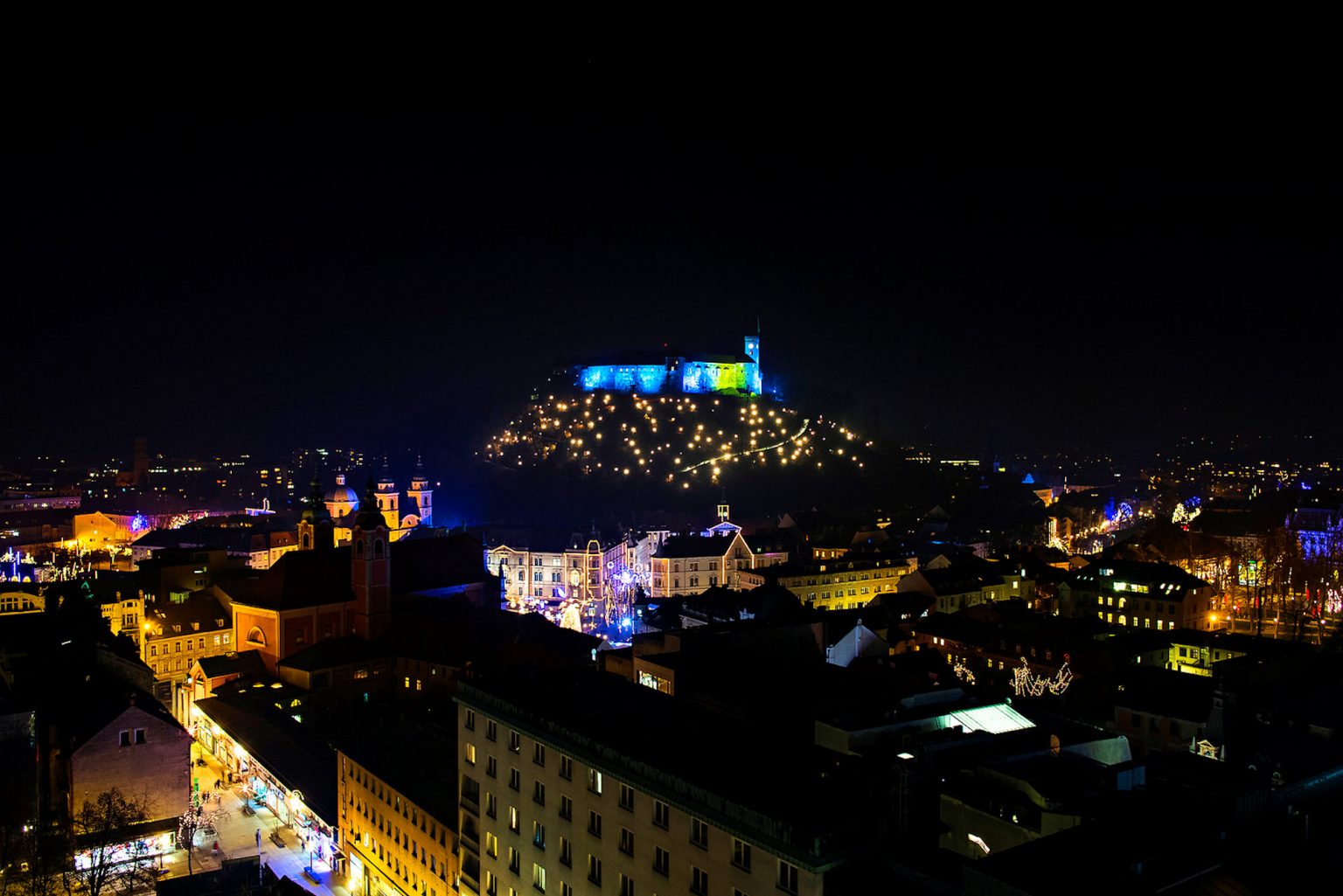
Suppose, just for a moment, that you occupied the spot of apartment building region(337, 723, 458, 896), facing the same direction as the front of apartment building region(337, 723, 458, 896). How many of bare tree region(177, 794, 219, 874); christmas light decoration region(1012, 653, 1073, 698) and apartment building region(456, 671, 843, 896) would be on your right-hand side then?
1

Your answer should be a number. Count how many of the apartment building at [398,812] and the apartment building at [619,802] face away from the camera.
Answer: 0

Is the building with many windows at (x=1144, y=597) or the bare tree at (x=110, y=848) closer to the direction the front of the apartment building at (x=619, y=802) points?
the bare tree

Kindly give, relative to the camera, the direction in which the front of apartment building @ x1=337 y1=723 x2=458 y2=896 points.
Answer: facing the viewer and to the left of the viewer

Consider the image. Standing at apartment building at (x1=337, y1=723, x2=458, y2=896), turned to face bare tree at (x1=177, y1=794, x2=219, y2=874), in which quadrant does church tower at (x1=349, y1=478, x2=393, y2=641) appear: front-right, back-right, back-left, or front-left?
front-right

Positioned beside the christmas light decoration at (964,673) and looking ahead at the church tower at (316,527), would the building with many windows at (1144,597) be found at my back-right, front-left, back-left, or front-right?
back-right

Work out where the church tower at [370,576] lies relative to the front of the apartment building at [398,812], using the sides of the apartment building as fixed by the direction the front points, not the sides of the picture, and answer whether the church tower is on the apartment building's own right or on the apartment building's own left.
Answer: on the apartment building's own right

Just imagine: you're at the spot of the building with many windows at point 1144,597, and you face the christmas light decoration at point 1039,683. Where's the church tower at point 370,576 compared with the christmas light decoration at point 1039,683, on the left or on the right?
right

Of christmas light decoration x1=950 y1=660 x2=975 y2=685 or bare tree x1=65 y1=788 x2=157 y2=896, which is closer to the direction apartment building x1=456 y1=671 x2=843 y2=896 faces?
the bare tree
